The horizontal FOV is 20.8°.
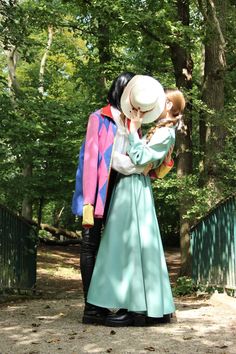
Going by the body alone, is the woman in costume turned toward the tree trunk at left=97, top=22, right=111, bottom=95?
no

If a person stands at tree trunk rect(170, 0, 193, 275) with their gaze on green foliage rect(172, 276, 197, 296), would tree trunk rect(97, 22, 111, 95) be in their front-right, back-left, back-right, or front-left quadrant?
back-right

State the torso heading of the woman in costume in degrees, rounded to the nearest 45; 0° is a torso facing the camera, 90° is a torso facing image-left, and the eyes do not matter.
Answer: approximately 90°

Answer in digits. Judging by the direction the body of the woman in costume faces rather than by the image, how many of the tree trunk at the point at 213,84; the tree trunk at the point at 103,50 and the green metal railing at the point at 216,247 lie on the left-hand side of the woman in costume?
0

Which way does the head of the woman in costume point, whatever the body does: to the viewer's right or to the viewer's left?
to the viewer's left

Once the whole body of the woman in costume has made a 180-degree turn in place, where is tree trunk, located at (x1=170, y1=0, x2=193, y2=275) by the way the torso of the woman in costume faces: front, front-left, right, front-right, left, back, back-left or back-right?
left

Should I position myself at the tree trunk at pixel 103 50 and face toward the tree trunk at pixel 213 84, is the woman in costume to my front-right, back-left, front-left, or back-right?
front-right

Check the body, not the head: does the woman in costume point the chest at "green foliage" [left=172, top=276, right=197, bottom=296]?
no

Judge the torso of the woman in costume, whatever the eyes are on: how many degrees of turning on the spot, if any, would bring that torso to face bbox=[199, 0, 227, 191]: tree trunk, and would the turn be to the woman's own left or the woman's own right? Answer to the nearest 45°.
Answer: approximately 90° to the woman's own right

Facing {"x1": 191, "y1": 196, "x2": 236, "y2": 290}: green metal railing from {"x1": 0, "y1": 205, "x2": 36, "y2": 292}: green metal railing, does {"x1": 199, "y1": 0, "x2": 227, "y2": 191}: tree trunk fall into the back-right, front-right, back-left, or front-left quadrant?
front-left

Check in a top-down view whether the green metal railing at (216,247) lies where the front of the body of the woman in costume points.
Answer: no
